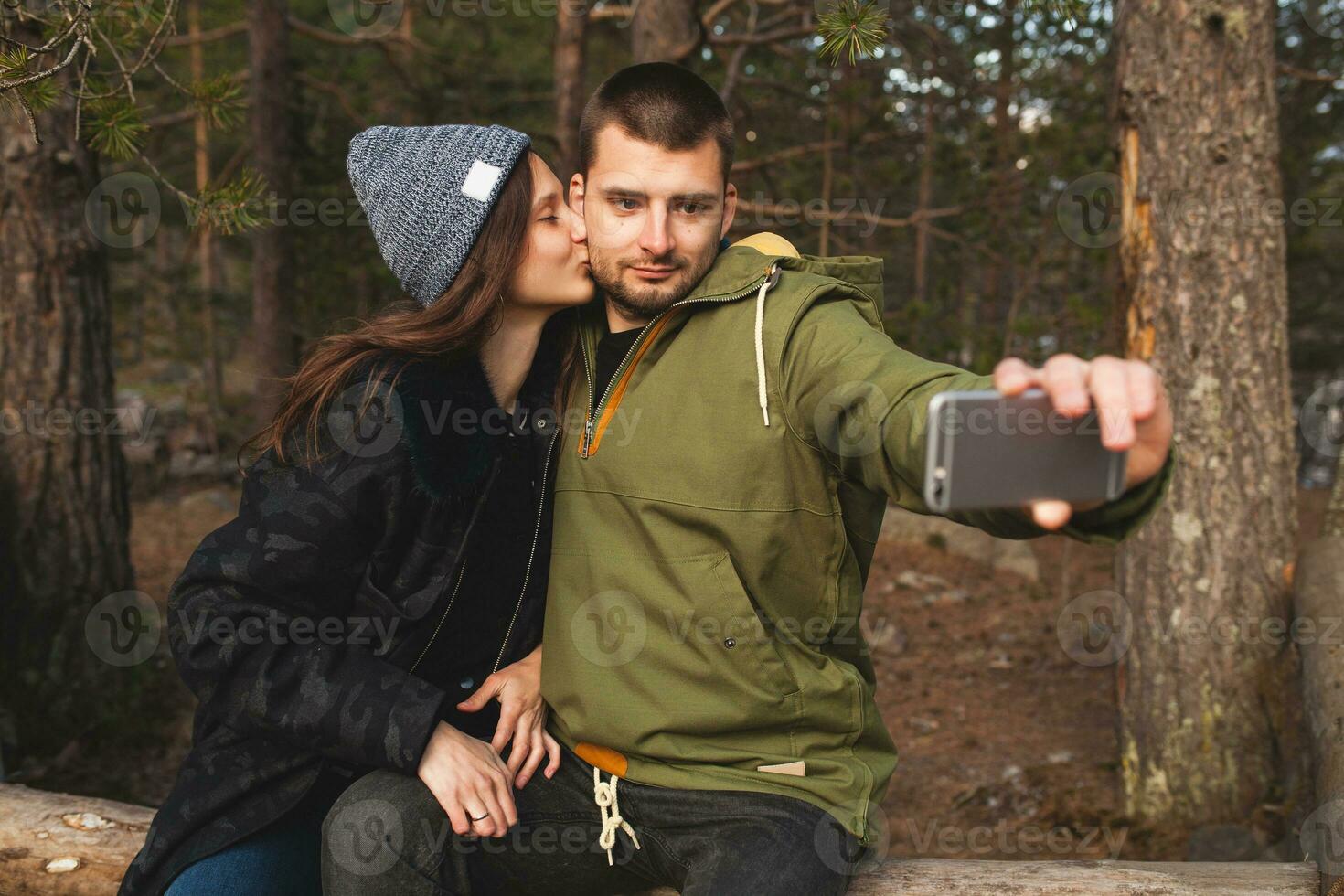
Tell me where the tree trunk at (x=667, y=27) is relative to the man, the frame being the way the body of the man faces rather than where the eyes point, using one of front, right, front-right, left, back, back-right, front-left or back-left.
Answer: back-right

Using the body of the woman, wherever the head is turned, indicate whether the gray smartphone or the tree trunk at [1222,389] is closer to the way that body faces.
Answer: the gray smartphone

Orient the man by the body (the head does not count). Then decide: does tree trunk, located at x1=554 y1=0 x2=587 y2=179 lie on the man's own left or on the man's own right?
on the man's own right

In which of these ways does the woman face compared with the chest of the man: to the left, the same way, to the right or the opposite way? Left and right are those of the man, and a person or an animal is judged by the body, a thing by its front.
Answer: to the left

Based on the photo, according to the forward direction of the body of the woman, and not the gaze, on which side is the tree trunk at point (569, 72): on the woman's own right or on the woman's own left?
on the woman's own left

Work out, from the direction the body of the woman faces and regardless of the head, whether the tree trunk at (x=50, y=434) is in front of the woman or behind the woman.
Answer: behind

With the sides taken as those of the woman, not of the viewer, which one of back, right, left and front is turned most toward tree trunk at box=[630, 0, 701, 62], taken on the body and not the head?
left

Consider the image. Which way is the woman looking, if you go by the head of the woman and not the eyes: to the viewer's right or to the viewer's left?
to the viewer's right

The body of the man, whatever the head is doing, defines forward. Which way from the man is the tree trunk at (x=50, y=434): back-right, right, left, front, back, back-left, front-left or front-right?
right

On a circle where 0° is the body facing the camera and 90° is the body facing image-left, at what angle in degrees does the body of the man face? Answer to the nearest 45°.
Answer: approximately 45°

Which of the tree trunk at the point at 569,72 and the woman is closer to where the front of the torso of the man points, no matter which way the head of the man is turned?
the woman

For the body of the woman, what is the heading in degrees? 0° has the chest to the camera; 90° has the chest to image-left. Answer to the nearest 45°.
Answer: approximately 315°
